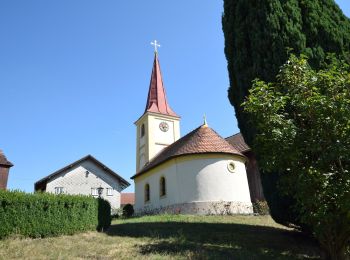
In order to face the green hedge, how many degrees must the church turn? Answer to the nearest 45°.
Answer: approximately 90° to its left

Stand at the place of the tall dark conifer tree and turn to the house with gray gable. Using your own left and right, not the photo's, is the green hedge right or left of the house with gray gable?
left

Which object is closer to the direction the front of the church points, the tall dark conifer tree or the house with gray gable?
the house with gray gable

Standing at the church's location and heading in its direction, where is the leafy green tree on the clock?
The leafy green tree is roughly at 7 o'clock from the church.

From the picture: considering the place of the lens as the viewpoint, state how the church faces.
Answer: facing away from the viewer and to the left of the viewer

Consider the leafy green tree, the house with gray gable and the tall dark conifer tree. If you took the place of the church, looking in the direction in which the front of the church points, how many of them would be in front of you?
1

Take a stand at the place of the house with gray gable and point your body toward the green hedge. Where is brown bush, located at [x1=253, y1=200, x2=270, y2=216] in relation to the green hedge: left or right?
left

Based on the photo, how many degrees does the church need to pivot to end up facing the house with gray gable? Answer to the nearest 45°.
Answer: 0° — it already faces it
